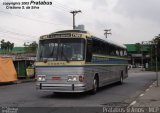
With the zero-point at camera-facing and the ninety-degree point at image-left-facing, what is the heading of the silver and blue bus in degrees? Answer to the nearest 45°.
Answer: approximately 45°
